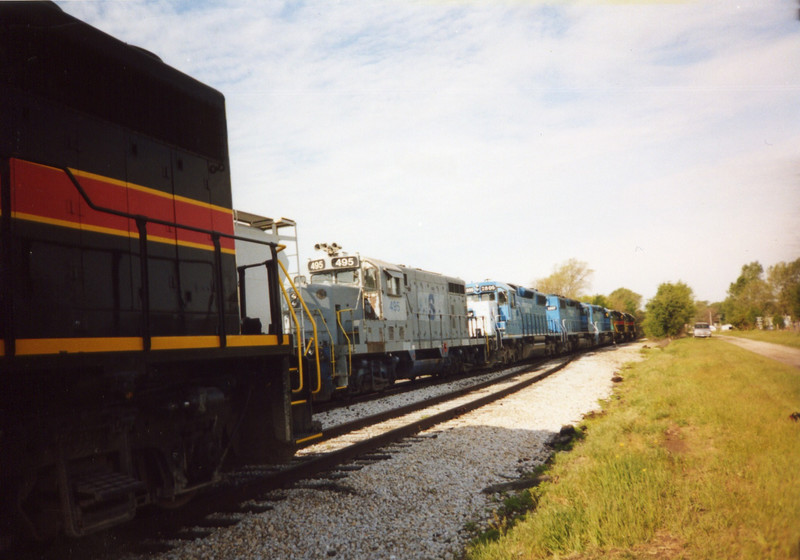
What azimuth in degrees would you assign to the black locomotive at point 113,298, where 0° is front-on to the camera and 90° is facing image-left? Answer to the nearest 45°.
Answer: approximately 45°

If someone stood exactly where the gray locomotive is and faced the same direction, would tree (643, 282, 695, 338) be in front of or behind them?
behind

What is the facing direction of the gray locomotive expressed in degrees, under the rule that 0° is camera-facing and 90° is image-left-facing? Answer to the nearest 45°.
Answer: approximately 45°

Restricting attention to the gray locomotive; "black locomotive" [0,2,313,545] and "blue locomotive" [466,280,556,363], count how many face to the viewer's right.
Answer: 0

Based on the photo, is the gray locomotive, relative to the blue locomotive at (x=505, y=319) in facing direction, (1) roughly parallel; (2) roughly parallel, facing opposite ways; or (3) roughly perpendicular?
roughly parallel

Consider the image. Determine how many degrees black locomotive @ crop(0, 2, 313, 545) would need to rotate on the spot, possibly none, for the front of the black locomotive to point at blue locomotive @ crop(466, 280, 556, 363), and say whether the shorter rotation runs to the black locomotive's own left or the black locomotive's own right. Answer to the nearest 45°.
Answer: approximately 180°

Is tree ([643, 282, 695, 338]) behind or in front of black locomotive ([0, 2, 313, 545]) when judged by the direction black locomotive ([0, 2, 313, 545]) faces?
behind

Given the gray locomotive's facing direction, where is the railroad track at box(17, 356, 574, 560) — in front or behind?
in front

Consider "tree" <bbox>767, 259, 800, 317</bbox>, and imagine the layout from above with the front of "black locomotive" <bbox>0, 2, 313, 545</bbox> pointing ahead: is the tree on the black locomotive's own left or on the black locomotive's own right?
on the black locomotive's own left

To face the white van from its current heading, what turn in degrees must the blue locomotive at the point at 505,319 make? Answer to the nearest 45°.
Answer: approximately 180°

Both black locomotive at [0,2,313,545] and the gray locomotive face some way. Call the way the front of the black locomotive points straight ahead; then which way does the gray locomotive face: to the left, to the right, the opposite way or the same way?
the same way

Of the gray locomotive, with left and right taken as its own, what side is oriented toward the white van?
back

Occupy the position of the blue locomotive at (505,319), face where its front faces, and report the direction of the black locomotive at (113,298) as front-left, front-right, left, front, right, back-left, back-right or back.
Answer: front-left
